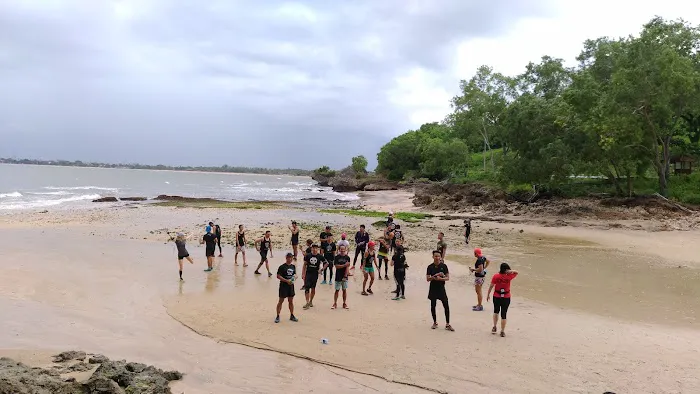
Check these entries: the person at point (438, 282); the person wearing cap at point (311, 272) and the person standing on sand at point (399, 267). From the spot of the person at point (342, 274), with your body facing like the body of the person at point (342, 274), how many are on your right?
1

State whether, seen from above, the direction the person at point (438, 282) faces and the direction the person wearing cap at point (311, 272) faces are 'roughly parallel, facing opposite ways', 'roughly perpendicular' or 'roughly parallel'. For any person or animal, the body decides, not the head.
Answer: roughly parallel

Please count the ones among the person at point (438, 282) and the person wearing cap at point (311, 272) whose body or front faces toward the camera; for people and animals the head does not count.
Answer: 2

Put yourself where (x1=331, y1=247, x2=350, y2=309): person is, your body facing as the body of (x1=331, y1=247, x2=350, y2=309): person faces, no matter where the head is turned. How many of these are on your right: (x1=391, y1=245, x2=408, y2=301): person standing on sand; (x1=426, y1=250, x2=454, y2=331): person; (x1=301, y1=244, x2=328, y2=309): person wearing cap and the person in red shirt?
1

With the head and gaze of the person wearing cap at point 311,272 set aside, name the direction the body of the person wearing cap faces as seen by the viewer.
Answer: toward the camera

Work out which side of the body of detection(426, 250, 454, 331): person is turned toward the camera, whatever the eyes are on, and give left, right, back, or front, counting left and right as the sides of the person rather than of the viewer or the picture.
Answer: front

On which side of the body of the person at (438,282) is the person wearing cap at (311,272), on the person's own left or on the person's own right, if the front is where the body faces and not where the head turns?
on the person's own right

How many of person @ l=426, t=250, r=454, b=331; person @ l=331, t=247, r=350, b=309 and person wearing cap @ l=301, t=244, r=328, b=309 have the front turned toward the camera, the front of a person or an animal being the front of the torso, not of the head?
3
